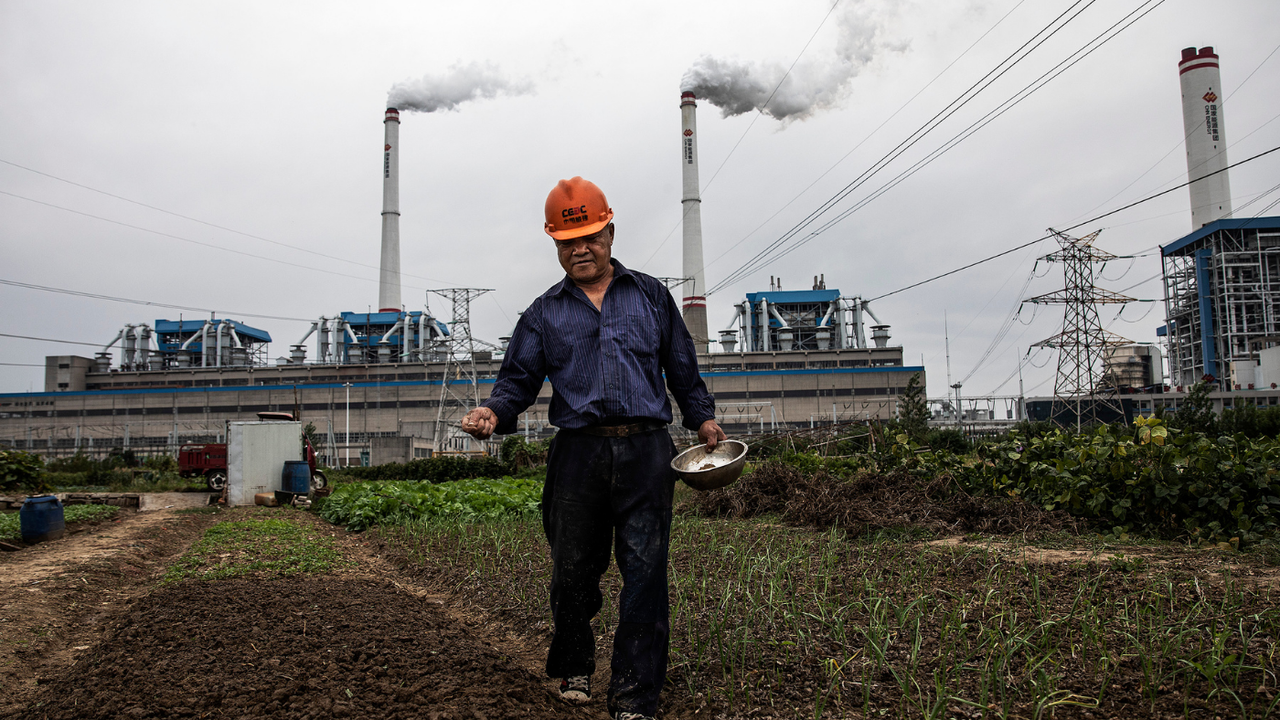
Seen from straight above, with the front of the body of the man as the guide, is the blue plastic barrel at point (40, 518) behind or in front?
behind

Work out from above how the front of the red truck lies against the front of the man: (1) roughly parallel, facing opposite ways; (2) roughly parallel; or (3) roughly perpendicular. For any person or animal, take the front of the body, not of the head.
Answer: roughly perpendicular

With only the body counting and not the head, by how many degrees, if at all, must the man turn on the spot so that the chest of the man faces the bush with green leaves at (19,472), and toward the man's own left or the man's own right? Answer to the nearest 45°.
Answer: approximately 135° to the man's own right

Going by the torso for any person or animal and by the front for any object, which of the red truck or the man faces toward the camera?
the man

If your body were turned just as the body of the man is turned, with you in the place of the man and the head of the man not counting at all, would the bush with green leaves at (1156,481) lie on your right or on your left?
on your left

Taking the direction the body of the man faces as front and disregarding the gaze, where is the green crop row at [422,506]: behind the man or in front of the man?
behind

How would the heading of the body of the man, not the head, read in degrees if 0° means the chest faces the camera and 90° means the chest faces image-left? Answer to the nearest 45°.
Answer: approximately 0°

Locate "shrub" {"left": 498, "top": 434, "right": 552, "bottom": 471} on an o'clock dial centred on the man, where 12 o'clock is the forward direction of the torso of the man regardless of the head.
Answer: The shrub is roughly at 6 o'clock from the man.
